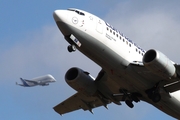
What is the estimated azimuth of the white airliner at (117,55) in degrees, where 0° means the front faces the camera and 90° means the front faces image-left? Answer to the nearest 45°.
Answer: approximately 45°
